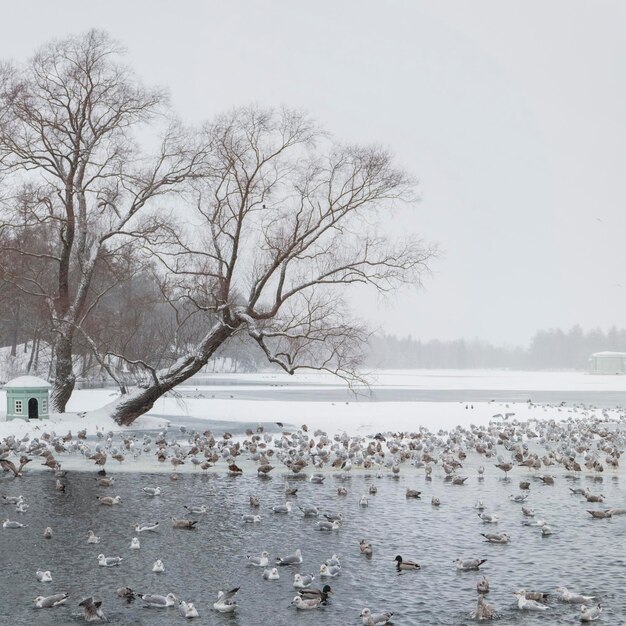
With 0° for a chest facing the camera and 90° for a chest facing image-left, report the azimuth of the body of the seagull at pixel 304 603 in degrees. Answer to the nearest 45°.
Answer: approximately 90°

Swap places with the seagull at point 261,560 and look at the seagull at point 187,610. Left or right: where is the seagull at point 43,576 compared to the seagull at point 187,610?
right

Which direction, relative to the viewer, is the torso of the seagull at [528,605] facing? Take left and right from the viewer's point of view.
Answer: facing to the left of the viewer

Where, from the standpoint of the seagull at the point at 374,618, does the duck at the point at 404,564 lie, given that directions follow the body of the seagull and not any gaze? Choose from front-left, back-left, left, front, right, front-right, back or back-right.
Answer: right

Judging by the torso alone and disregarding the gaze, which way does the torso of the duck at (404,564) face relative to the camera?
to the viewer's left

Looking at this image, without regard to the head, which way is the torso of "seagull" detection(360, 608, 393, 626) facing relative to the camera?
to the viewer's left
